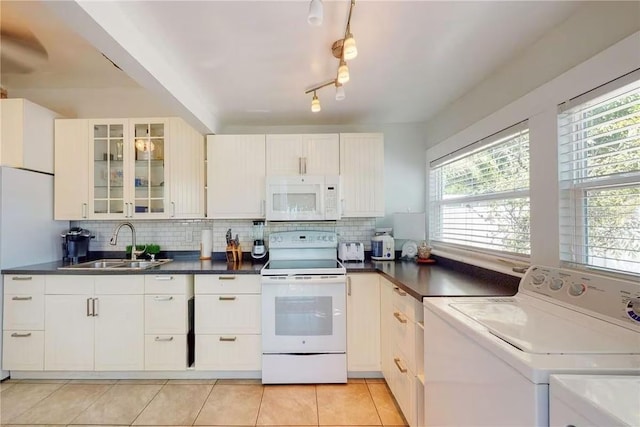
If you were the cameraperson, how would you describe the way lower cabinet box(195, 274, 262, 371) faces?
facing the viewer

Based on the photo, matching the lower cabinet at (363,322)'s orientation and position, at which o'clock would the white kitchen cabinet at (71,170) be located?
The white kitchen cabinet is roughly at 3 o'clock from the lower cabinet.

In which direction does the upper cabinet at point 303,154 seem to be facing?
toward the camera

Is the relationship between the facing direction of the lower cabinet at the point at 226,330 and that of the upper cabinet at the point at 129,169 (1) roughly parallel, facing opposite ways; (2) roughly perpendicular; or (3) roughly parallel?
roughly parallel

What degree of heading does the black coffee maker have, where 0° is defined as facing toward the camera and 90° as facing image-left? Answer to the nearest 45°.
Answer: approximately 315°

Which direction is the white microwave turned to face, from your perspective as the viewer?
facing the viewer

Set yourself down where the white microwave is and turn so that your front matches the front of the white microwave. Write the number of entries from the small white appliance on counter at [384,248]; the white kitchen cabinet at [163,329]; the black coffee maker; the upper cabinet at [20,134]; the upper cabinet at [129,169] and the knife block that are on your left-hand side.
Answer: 1

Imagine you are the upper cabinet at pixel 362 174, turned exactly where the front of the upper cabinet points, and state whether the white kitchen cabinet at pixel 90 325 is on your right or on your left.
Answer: on your right

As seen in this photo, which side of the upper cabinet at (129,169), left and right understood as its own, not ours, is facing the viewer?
front

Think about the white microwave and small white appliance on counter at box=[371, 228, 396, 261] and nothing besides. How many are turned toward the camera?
2
